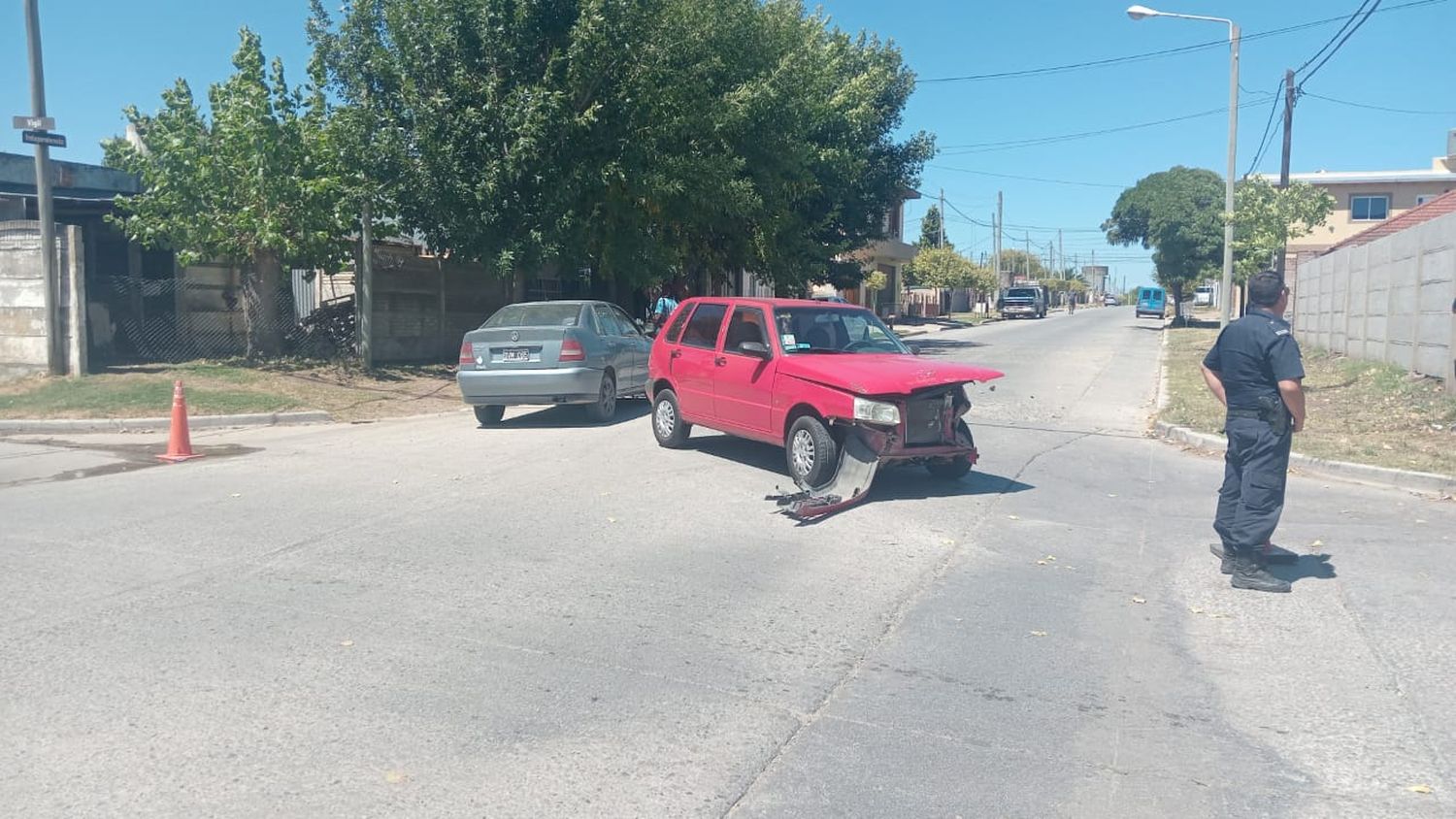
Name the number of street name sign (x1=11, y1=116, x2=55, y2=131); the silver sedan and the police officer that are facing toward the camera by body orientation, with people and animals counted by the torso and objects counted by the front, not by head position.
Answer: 1

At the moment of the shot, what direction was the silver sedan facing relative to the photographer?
facing away from the viewer and to the right of the viewer

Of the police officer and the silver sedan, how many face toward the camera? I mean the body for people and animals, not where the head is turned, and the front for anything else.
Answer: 0

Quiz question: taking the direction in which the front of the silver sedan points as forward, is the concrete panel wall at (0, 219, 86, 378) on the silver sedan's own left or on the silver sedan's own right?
on the silver sedan's own left

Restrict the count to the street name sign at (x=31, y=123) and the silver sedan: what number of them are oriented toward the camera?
1

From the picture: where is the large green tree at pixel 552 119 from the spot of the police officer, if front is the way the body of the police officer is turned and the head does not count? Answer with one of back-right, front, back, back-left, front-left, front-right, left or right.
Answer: left

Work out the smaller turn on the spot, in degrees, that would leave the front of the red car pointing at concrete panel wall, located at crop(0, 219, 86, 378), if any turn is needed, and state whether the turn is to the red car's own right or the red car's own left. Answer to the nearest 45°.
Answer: approximately 180°

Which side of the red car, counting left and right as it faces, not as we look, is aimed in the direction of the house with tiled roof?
left

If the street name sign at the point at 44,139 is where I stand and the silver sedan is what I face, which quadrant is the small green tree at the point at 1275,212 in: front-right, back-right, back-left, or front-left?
front-left

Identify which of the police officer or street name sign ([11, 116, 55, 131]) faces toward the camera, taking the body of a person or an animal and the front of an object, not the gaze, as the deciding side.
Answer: the street name sign

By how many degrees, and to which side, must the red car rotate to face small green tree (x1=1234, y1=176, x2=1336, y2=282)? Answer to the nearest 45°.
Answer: approximately 90° to its left

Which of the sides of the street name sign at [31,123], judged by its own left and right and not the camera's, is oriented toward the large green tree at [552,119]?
left

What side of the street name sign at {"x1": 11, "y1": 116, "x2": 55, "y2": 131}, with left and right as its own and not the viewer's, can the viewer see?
front
